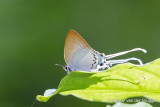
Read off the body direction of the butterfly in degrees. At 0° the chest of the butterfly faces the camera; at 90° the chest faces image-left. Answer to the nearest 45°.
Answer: approximately 90°
